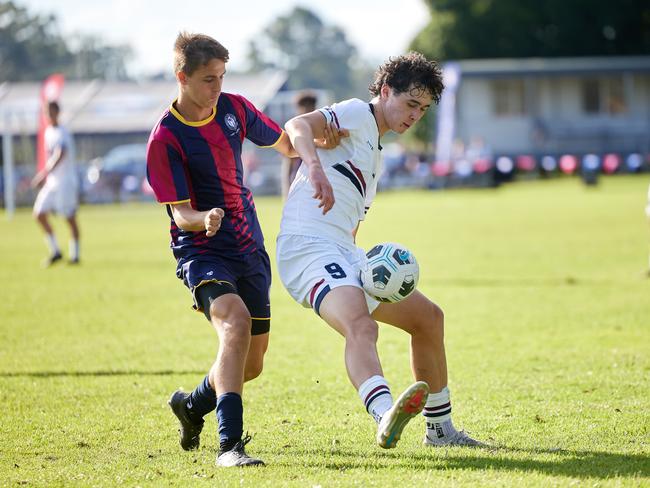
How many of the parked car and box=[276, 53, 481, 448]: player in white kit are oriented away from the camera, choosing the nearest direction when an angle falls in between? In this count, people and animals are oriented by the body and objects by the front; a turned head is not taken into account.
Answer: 0

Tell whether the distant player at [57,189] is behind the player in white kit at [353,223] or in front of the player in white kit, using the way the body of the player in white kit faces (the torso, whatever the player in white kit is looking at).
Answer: behind
